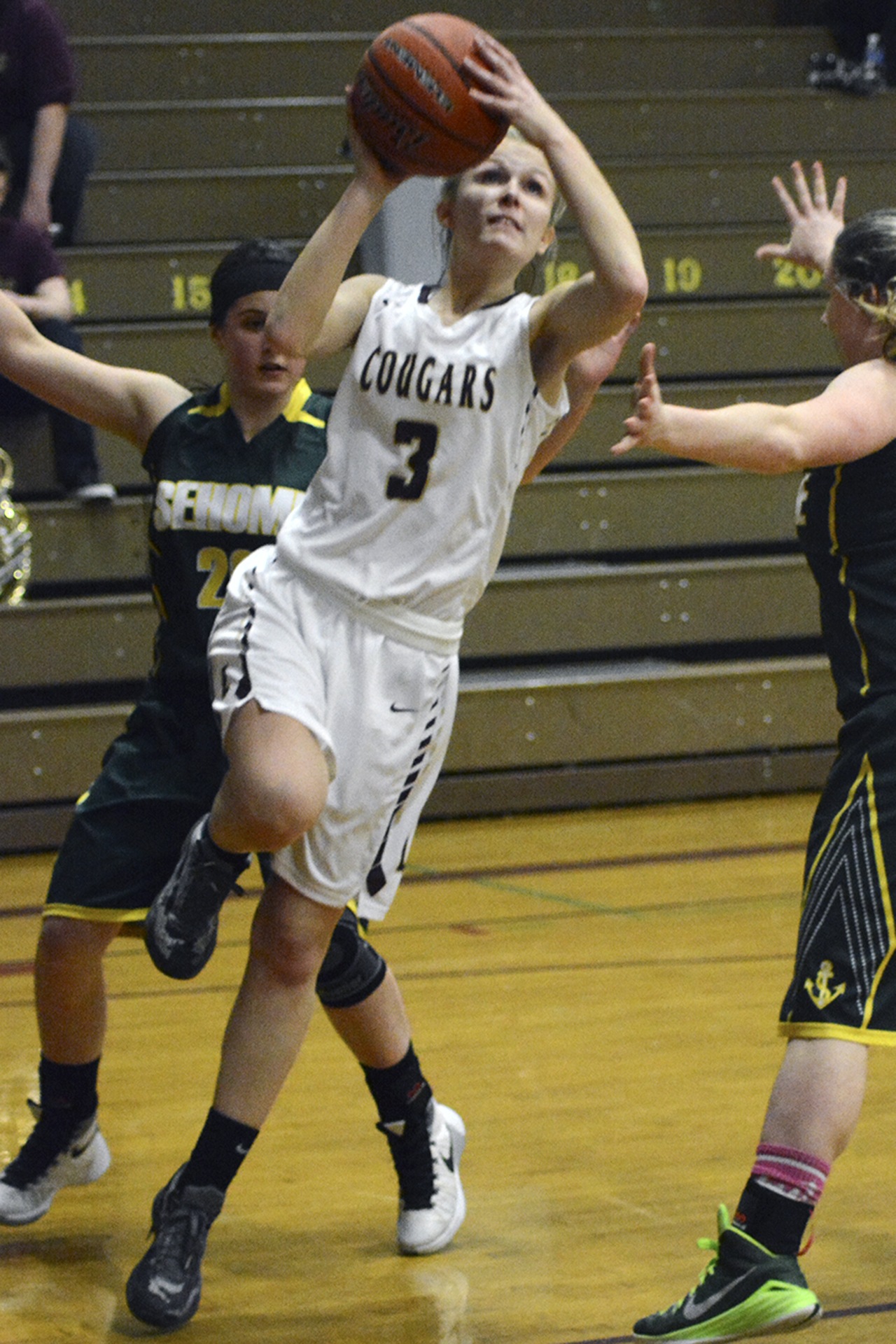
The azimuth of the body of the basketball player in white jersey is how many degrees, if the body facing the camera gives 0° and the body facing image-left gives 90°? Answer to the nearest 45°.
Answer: approximately 0°

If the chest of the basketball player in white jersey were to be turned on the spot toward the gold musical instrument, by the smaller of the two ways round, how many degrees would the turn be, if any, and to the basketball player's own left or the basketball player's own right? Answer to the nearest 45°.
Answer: approximately 180°
